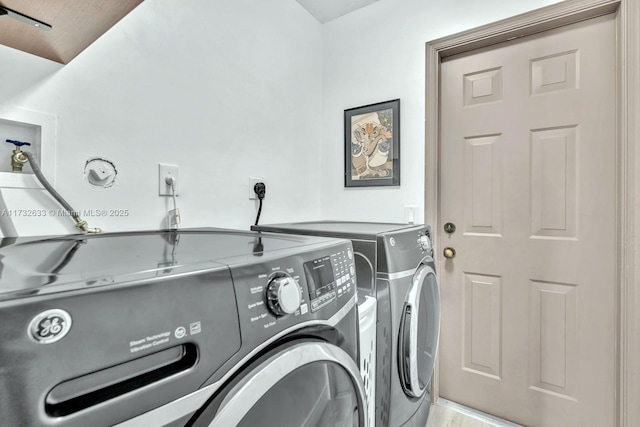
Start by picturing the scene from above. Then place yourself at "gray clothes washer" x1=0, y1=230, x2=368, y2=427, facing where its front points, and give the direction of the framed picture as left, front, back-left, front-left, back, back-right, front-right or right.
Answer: left

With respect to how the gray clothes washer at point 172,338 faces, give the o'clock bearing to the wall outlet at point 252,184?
The wall outlet is roughly at 8 o'clock from the gray clothes washer.

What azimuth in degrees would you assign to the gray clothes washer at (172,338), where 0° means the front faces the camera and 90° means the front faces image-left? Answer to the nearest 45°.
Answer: approximately 315°

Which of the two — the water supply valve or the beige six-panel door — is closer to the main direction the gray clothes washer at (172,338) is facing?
the beige six-panel door

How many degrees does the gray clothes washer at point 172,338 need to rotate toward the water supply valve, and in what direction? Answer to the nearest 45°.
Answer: approximately 180°
